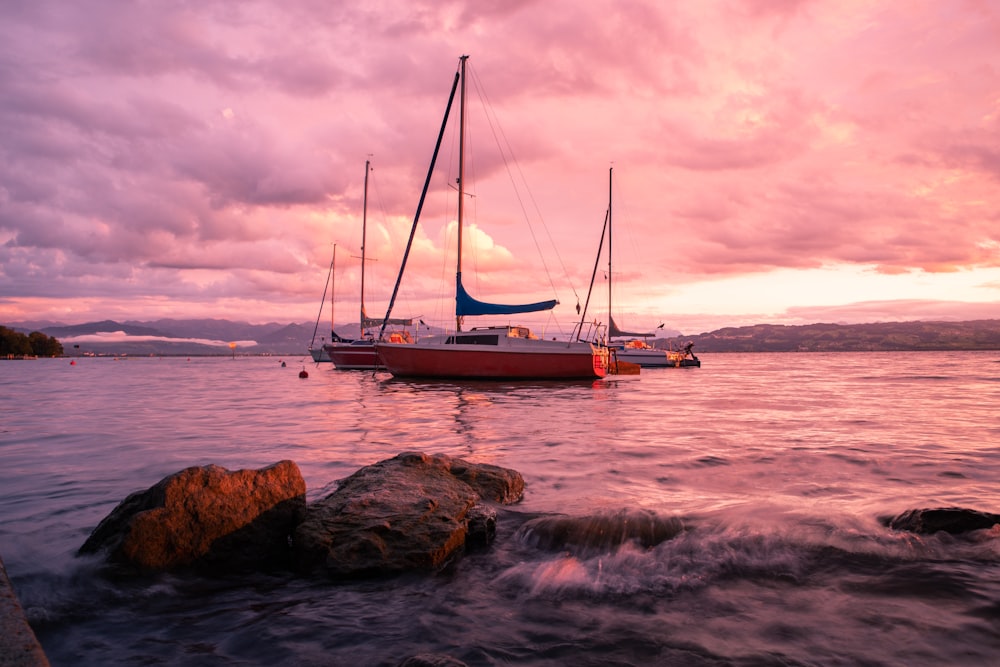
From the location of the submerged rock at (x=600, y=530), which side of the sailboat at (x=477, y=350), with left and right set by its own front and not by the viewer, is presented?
left

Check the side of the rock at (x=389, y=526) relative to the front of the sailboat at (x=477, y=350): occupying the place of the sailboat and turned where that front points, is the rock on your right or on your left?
on your left

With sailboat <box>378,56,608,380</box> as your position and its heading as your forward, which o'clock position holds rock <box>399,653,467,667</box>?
The rock is roughly at 9 o'clock from the sailboat.

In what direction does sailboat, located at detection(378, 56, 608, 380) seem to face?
to the viewer's left

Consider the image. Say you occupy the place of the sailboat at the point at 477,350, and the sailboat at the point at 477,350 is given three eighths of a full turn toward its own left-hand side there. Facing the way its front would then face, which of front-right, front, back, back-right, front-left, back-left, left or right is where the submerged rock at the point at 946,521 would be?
front-right
